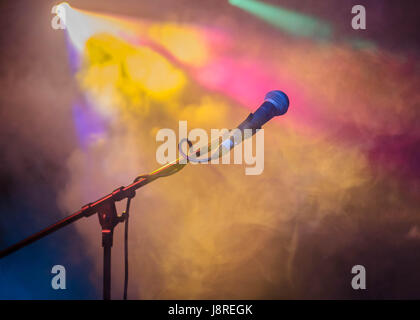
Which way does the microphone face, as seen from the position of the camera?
facing to the right of the viewer
